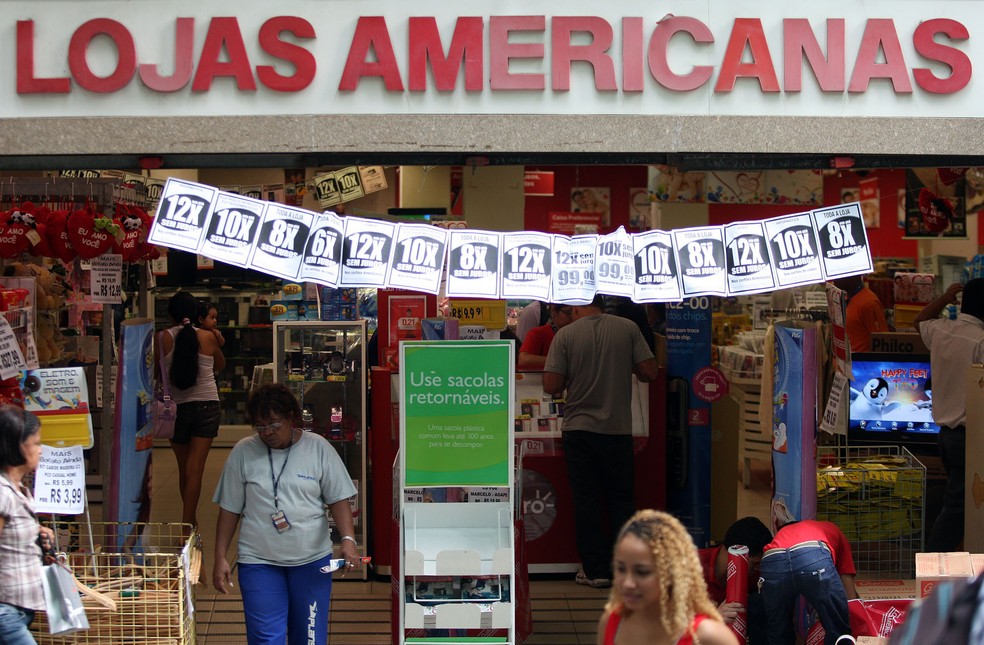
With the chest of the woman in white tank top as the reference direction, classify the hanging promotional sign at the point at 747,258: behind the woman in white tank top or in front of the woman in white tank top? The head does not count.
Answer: behind

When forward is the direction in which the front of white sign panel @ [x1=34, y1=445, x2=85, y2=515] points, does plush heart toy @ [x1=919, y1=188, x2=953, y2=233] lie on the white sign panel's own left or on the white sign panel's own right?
on the white sign panel's own left

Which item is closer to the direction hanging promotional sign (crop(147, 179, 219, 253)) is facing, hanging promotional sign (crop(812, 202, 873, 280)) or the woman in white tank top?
the hanging promotional sign

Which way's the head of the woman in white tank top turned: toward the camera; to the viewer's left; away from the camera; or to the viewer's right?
away from the camera

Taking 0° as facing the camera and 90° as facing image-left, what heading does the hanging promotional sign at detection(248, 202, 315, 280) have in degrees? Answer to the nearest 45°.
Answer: approximately 0°

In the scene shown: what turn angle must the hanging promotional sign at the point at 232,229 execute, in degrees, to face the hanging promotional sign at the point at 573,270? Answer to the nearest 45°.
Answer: approximately 90° to its left

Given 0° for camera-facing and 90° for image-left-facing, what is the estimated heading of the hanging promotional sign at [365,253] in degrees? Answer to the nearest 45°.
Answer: approximately 0°

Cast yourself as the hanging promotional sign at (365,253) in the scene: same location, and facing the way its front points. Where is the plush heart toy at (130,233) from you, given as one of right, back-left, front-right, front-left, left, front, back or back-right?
back-right

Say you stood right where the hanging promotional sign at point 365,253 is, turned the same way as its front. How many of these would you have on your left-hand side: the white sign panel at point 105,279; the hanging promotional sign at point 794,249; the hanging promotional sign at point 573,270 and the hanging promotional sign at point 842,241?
3

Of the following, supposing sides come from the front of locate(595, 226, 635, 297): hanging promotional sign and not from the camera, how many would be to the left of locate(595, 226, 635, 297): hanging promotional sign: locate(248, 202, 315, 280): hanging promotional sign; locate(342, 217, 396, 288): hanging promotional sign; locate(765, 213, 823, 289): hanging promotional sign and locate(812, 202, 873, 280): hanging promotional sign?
2

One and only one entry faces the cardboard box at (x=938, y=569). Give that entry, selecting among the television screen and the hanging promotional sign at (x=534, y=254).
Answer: the television screen
